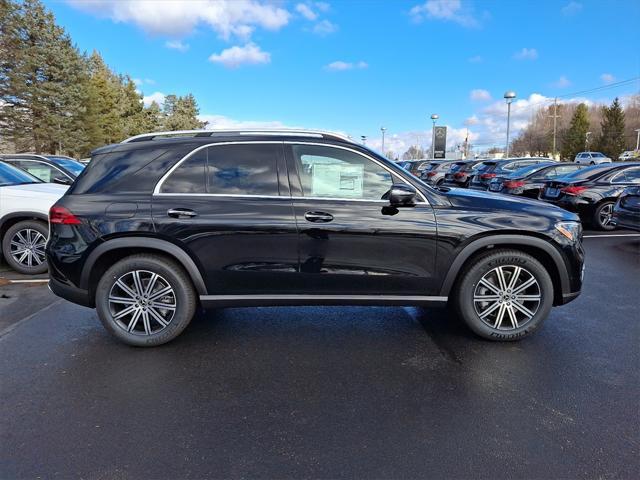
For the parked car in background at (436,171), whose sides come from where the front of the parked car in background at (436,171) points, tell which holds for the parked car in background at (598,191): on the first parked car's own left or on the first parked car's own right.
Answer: on the first parked car's own right

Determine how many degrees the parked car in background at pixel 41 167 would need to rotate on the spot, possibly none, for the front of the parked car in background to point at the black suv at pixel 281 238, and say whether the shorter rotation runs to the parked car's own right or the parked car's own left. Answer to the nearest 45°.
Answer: approximately 45° to the parked car's own right

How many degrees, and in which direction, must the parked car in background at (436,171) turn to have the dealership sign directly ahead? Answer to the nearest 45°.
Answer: approximately 45° to its left

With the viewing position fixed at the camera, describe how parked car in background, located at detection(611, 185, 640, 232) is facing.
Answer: facing the viewer and to the left of the viewer

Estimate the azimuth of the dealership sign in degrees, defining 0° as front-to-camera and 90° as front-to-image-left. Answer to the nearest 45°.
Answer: approximately 0°

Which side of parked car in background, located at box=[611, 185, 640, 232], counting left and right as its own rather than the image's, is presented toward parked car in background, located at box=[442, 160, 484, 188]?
left

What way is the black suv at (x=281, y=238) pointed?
to the viewer's right

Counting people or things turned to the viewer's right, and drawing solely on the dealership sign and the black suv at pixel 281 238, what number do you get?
1

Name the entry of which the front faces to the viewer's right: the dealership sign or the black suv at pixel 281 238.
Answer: the black suv

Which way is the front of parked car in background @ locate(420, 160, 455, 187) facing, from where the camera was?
facing away from the viewer and to the right of the viewer

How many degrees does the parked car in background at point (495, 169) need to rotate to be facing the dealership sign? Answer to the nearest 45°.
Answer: approximately 45° to its left

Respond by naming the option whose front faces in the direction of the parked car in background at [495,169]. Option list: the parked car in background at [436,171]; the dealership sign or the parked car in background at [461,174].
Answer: the dealership sign

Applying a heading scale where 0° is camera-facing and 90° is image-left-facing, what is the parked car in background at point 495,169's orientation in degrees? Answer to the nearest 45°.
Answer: approximately 225°

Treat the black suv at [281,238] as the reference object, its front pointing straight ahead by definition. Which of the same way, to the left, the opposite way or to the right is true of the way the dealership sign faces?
to the right

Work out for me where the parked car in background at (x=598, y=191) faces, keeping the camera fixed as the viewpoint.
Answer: facing away from the viewer and to the right of the viewer
